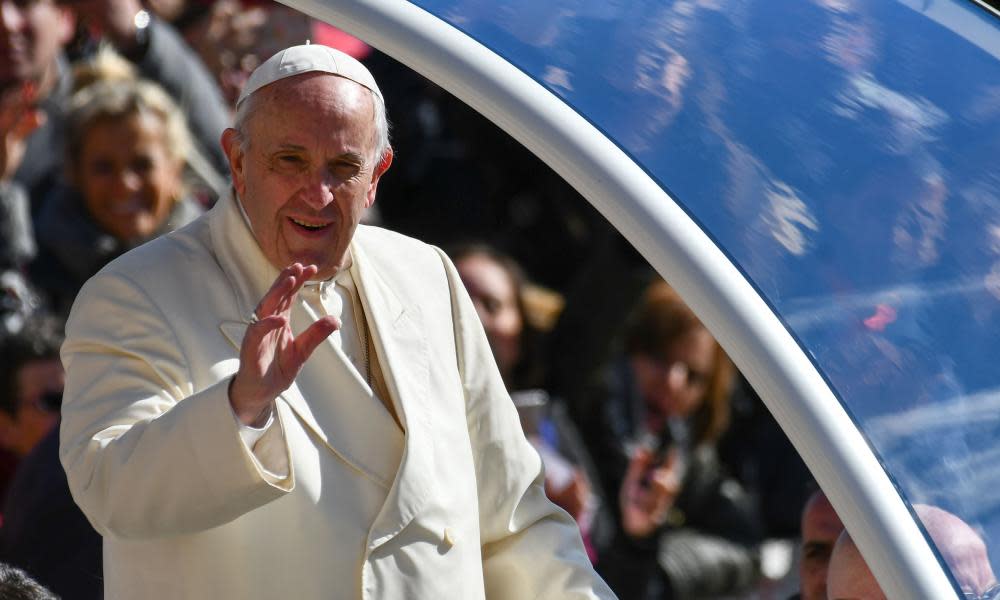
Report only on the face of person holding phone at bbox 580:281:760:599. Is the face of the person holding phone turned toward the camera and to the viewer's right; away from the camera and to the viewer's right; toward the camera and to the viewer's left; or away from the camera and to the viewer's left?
toward the camera and to the viewer's left

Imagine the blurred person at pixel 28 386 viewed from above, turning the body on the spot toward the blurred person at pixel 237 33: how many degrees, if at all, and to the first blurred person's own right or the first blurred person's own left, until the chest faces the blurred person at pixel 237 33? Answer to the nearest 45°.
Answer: approximately 90° to the first blurred person's own left

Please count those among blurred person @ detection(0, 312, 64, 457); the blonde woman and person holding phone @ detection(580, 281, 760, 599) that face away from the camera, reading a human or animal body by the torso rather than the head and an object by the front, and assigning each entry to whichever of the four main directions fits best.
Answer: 0

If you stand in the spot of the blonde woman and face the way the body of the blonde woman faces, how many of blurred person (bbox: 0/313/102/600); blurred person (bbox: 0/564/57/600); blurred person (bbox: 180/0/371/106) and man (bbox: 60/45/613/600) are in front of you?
3

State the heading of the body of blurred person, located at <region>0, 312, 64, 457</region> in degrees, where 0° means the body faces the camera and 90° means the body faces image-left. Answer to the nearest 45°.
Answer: approximately 315°

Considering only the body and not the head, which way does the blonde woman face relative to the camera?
toward the camera

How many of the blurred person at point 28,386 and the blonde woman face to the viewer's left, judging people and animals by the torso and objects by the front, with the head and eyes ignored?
0

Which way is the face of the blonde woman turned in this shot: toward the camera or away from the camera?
toward the camera

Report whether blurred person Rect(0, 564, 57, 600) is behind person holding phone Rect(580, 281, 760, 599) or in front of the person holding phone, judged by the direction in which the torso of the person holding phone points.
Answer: in front

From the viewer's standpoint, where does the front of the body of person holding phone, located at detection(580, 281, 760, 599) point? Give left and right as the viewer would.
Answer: facing the viewer and to the left of the viewer

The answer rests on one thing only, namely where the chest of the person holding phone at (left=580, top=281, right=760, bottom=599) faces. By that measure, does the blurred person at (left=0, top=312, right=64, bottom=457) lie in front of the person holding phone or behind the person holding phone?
in front

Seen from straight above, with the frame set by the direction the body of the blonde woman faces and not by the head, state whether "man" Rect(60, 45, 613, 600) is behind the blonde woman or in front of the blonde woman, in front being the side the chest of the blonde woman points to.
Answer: in front
